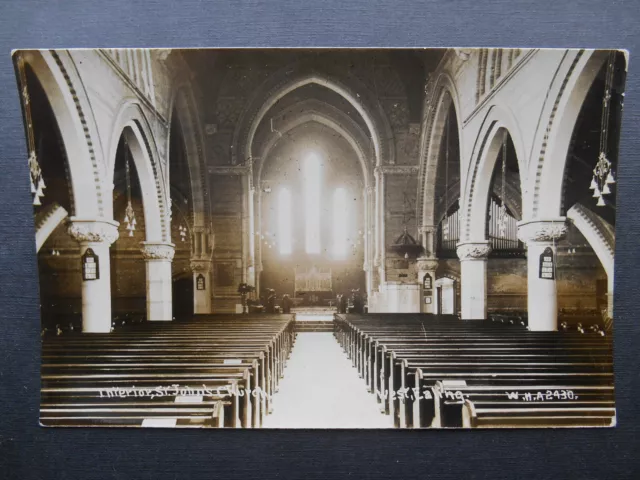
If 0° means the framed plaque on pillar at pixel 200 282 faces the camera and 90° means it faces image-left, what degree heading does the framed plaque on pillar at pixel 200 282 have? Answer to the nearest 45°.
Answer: approximately 0°
